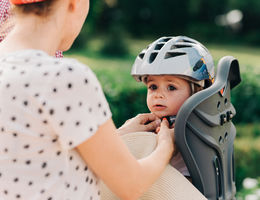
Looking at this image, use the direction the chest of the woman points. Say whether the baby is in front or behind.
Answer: in front

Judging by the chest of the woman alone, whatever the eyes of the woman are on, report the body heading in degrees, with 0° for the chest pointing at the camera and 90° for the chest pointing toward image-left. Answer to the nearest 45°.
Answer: approximately 225°

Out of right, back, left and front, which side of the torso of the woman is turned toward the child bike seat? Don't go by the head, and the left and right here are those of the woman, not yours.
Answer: front

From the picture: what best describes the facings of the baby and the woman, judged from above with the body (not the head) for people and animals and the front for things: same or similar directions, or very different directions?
very different directions

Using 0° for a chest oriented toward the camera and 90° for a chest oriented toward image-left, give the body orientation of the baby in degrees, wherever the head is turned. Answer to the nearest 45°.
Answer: approximately 45°

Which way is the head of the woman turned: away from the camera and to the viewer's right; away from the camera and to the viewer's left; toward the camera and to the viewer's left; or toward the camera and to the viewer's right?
away from the camera and to the viewer's right
